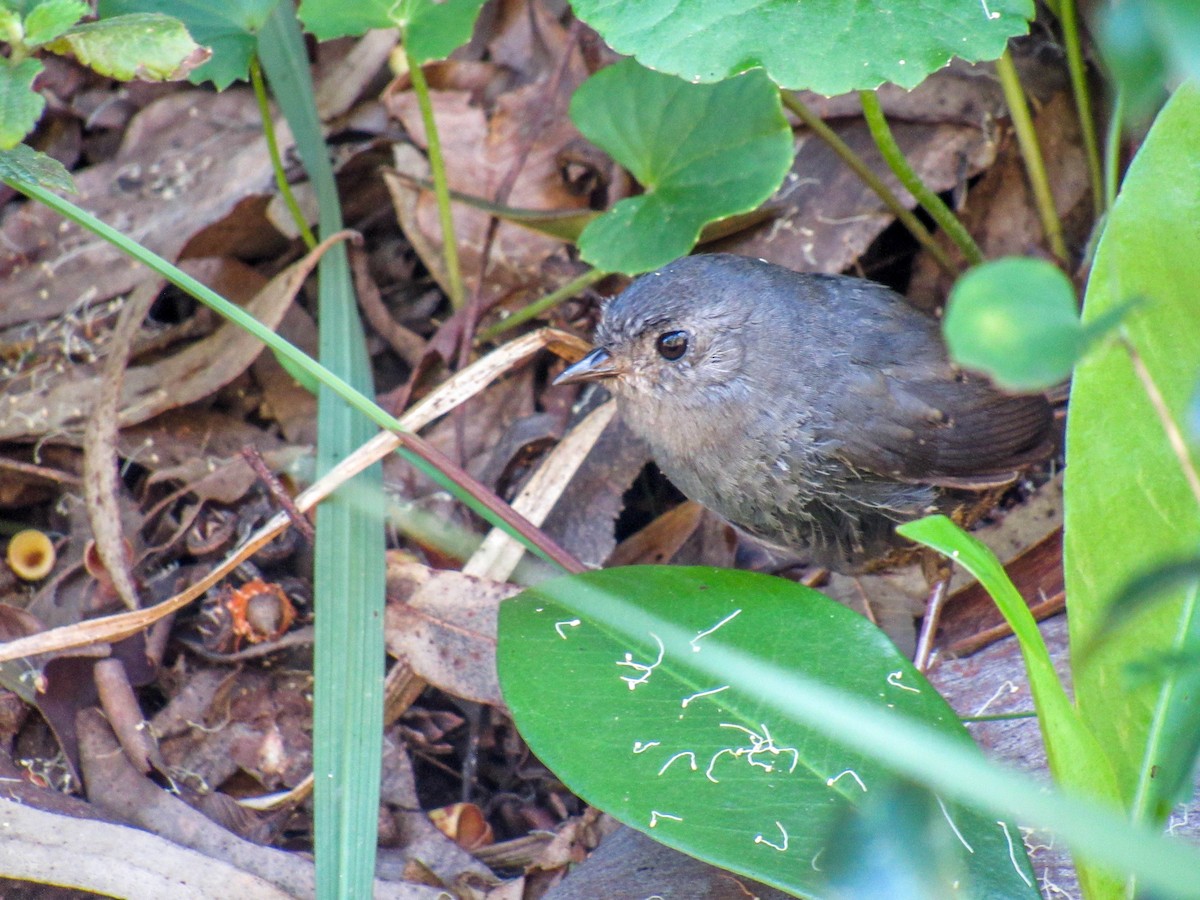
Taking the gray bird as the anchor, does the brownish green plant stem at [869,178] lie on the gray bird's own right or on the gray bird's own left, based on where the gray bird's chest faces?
on the gray bird's own right

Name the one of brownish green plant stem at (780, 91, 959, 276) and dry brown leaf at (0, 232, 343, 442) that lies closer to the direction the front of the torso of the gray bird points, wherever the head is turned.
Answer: the dry brown leaf

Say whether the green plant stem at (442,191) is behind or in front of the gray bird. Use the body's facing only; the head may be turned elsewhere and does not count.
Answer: in front

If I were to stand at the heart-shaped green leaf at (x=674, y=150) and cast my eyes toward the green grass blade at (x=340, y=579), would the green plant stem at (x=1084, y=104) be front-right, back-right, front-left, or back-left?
back-left

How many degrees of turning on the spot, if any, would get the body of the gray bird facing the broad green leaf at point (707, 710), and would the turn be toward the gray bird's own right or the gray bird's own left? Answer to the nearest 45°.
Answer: approximately 90° to the gray bird's own left

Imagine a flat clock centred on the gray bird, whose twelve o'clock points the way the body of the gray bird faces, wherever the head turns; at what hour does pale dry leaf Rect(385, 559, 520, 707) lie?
The pale dry leaf is roughly at 11 o'clock from the gray bird.

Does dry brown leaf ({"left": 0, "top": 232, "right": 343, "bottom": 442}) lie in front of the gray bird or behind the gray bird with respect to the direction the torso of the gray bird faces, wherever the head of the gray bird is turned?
in front

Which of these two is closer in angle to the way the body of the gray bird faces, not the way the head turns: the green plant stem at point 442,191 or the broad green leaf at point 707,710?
the green plant stem

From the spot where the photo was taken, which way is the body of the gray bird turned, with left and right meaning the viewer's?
facing to the left of the viewer

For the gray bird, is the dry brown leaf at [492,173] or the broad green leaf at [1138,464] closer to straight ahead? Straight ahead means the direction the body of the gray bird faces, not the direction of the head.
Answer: the dry brown leaf
